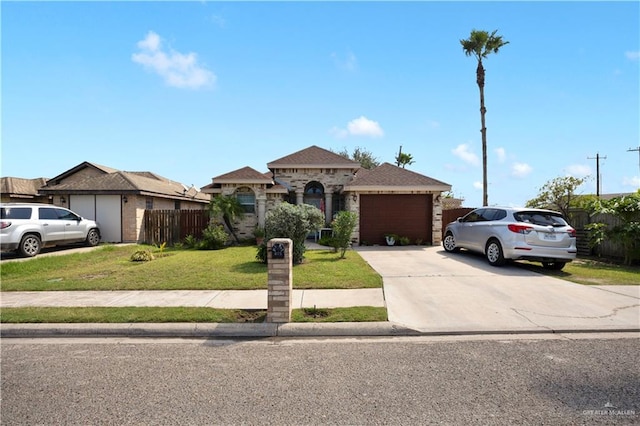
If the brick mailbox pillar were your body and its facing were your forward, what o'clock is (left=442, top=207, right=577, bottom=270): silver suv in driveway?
The silver suv in driveway is roughly at 8 o'clock from the brick mailbox pillar.

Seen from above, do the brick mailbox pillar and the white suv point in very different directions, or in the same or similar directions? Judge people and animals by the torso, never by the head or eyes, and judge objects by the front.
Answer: very different directions

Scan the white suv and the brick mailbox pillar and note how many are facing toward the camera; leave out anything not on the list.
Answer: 1

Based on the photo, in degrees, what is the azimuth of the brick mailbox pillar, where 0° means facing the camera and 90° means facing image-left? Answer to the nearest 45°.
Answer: approximately 0°

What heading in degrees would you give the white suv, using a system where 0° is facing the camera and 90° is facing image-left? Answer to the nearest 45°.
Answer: approximately 225°

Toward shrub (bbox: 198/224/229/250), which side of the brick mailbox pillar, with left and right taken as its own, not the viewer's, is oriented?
back

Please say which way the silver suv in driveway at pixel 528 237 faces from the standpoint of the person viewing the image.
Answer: facing away from the viewer and to the left of the viewer
